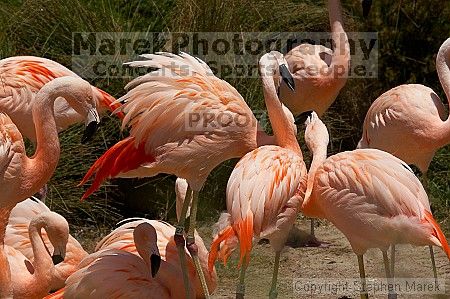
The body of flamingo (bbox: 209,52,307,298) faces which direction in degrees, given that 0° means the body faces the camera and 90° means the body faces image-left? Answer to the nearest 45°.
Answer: approximately 225°

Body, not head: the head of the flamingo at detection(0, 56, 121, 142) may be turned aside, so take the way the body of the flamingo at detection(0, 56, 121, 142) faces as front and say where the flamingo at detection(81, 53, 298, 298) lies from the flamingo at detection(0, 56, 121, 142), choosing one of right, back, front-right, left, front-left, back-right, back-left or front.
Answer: back-left

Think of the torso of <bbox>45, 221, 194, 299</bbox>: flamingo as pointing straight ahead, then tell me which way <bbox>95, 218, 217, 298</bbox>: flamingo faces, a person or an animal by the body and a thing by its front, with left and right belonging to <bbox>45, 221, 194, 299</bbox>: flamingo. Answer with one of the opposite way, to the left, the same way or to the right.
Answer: the same way

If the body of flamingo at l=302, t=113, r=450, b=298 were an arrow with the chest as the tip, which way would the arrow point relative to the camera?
to the viewer's left

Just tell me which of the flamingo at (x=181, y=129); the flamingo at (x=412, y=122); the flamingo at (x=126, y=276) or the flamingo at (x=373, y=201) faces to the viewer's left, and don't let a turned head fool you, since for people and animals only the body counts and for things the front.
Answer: the flamingo at (x=373, y=201)

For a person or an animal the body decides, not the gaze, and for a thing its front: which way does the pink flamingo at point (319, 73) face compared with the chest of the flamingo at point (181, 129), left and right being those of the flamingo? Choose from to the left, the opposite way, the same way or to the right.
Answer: the same way

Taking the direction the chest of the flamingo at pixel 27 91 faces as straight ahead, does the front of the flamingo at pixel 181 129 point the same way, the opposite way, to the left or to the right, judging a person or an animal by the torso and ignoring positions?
the opposite way

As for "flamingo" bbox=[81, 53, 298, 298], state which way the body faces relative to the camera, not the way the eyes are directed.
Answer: to the viewer's right

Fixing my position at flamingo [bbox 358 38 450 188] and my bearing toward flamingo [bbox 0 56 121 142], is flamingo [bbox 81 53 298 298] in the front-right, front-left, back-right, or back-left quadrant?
front-left

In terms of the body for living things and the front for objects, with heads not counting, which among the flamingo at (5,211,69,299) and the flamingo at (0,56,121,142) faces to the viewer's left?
the flamingo at (0,56,121,142)

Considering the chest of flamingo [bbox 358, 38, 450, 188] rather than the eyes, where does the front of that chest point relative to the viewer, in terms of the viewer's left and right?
facing to the right of the viewer

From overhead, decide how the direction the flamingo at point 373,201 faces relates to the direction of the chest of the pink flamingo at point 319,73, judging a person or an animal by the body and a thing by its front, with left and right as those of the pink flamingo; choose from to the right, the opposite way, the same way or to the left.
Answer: the opposite way

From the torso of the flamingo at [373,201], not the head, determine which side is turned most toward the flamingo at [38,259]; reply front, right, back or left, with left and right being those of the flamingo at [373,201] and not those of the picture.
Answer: front

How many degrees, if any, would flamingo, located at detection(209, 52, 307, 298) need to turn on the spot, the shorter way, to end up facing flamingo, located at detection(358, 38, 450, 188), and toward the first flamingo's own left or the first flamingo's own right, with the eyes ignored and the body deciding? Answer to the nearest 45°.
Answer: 0° — it already faces it

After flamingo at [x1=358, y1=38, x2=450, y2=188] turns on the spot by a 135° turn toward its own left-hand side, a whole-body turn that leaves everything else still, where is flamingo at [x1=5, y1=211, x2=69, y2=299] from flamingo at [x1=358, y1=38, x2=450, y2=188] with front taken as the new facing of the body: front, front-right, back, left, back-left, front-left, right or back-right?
left
